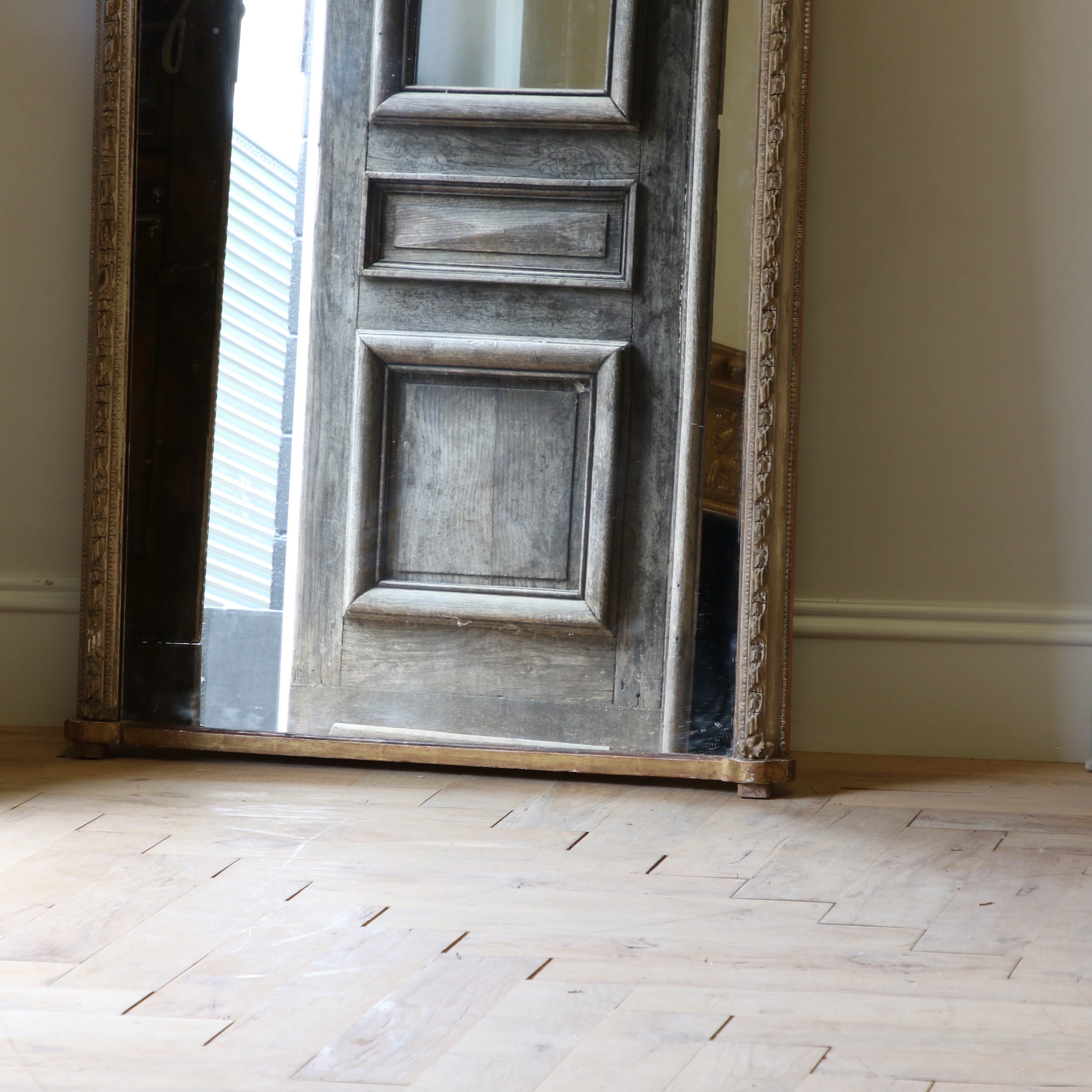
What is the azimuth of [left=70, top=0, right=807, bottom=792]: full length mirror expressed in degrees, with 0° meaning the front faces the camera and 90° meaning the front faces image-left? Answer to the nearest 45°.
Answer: approximately 0°
